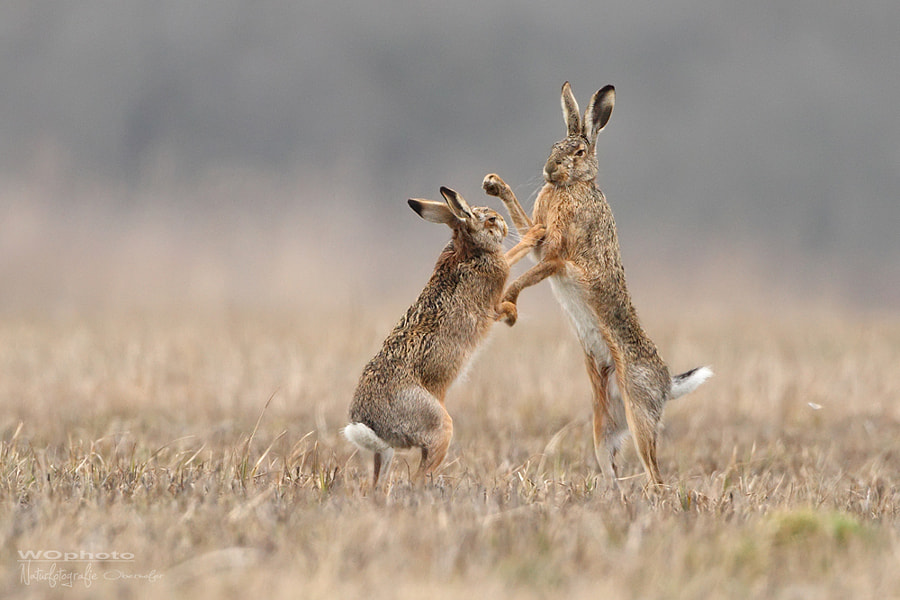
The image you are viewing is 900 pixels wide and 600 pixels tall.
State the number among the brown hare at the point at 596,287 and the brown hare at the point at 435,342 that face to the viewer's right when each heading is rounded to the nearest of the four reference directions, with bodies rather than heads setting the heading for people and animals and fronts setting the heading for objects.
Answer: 1

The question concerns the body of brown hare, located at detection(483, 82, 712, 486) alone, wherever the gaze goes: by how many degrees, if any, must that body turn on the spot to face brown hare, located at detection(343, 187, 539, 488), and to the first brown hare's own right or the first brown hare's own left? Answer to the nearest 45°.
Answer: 0° — it already faces it

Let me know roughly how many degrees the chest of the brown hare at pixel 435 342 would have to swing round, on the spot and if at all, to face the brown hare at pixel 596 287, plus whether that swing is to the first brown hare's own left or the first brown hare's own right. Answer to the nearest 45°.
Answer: approximately 45° to the first brown hare's own left

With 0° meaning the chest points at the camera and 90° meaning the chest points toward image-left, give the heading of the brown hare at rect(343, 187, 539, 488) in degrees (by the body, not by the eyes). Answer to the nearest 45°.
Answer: approximately 270°

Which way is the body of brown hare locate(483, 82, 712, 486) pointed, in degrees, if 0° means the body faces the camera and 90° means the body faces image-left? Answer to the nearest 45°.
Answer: approximately 45°

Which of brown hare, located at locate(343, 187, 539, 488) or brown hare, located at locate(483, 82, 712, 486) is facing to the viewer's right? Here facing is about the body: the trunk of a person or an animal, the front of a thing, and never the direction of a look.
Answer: brown hare, located at locate(343, 187, 539, 488)
